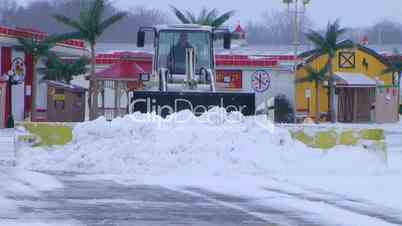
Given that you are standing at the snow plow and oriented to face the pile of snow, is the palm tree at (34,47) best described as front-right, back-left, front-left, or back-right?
back-right

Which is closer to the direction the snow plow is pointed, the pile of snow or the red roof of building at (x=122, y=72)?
the pile of snow

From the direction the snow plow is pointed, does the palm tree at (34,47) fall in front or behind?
behind

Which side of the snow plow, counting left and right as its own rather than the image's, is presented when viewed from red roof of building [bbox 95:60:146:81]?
back

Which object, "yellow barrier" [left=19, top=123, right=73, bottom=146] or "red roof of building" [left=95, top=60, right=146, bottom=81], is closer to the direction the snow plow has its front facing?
the yellow barrier

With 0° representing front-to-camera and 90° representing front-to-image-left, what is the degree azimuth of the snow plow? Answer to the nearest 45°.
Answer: approximately 0°

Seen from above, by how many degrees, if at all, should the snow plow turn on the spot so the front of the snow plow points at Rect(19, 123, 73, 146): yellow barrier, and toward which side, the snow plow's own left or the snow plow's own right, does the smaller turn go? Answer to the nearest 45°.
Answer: approximately 45° to the snow plow's own right

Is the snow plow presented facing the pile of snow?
yes
